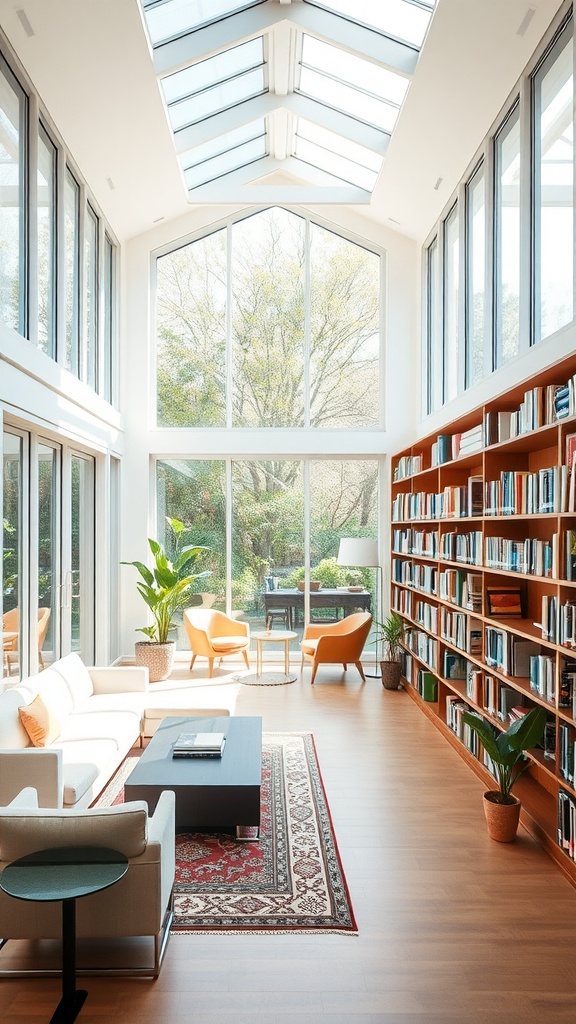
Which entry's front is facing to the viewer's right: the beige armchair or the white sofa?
the white sofa

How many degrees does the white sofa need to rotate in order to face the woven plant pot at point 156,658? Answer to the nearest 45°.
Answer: approximately 90° to its left

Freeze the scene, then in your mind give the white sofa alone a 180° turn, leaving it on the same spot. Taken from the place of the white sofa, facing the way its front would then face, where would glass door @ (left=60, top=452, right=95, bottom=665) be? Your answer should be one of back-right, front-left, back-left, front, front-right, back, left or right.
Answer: right

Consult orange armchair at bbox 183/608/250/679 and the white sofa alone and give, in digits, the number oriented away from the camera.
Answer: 0

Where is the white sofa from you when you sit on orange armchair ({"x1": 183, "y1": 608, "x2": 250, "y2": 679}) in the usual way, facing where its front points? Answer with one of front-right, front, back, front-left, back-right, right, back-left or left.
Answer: front-right

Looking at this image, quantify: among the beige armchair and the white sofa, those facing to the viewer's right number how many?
1

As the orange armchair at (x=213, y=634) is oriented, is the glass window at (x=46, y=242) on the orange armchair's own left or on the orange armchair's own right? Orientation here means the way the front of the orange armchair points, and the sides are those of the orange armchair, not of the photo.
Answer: on the orange armchair's own right

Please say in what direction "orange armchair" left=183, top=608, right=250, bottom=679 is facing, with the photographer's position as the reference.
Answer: facing the viewer and to the right of the viewer

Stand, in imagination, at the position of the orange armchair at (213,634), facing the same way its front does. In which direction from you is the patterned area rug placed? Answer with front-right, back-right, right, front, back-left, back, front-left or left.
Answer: front-right

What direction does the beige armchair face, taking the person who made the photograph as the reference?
facing away from the viewer

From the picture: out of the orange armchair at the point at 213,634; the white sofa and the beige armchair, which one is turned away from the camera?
the beige armchair

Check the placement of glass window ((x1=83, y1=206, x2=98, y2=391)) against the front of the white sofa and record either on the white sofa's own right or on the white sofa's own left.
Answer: on the white sofa's own left

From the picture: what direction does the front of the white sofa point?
to the viewer's right
